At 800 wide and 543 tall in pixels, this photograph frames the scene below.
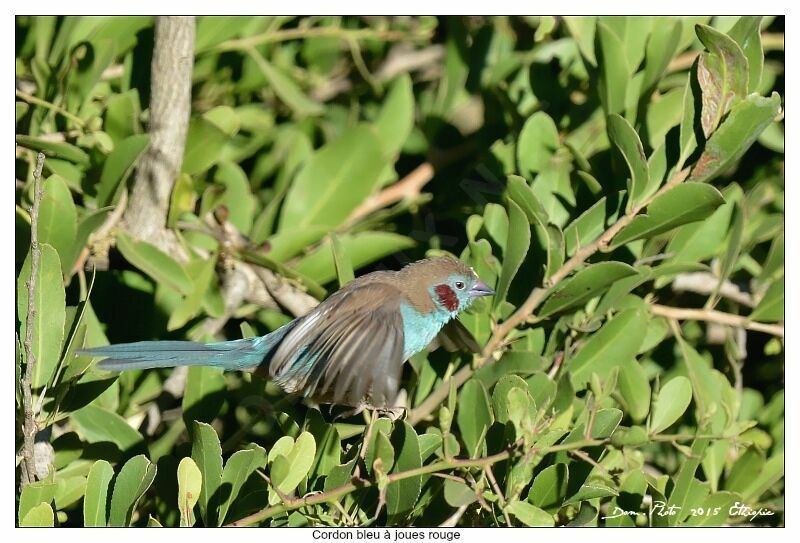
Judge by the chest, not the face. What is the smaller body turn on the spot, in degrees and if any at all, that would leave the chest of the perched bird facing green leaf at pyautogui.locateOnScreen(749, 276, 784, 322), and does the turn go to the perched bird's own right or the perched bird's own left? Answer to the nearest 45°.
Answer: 0° — it already faces it

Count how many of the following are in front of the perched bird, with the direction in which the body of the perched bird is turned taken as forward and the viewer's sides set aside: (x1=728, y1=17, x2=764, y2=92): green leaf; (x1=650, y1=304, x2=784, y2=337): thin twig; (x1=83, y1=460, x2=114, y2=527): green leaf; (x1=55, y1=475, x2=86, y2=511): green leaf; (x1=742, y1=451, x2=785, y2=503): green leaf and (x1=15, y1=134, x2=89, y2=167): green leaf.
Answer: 3

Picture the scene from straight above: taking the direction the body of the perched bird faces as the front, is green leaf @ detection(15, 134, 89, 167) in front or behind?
behind

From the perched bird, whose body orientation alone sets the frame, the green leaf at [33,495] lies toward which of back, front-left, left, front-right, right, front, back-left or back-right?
back-right

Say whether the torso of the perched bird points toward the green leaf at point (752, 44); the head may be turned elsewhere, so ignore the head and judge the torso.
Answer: yes

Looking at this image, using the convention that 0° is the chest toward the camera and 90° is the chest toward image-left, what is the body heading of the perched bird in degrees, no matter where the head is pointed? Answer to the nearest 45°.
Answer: approximately 270°

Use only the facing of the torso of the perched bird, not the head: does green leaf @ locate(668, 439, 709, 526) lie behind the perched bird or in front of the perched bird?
in front

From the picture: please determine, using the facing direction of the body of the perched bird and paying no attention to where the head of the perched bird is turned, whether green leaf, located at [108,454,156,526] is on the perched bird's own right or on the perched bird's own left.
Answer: on the perched bird's own right

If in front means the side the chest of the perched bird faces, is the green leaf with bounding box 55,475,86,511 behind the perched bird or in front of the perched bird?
behind

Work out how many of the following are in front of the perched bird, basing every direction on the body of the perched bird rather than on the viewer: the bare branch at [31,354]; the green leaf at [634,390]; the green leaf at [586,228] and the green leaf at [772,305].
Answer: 3

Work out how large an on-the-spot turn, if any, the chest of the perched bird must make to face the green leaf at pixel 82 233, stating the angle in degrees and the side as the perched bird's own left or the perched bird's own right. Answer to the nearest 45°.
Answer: approximately 180°

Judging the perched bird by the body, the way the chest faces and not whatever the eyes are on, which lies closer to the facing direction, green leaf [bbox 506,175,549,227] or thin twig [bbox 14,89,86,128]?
the green leaf
